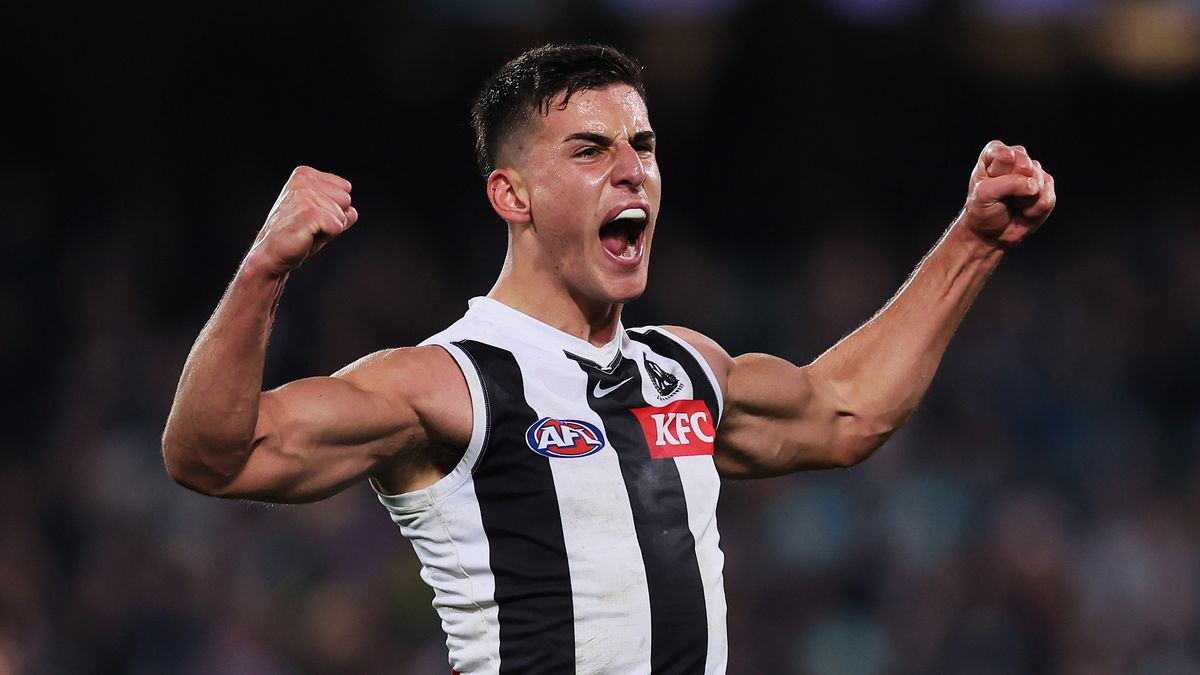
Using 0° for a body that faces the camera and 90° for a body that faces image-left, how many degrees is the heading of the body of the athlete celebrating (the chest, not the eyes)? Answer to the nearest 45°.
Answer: approximately 315°

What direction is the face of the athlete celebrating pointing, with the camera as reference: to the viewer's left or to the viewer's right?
to the viewer's right
